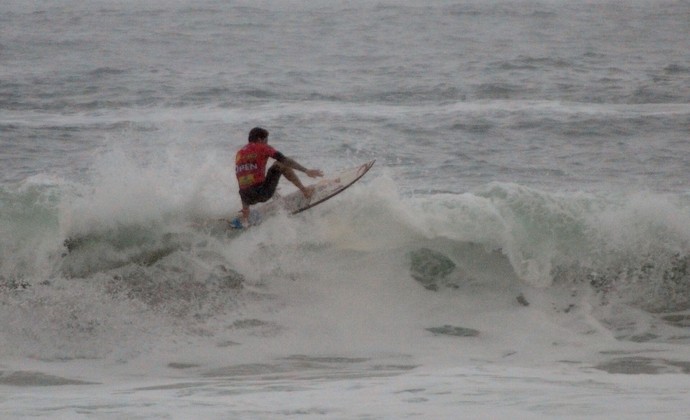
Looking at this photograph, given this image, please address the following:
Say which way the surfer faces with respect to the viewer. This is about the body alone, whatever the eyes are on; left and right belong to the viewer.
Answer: facing away from the viewer and to the right of the viewer

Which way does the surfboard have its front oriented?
to the viewer's right
